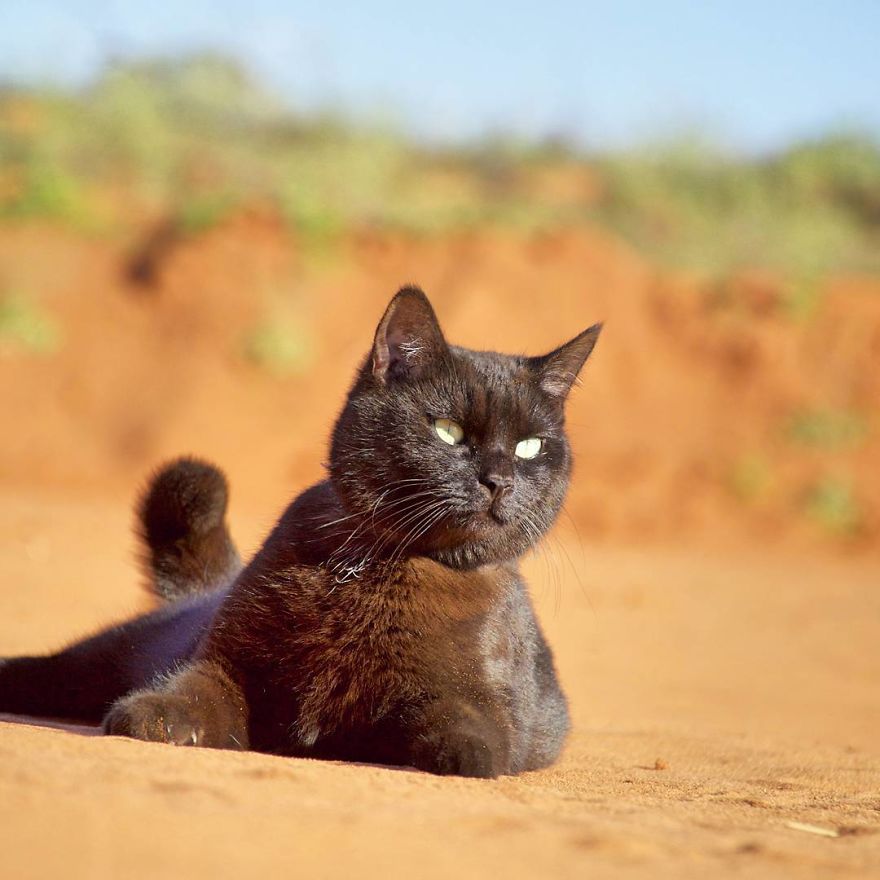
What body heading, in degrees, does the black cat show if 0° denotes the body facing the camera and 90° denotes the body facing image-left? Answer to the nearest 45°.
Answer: approximately 315°
